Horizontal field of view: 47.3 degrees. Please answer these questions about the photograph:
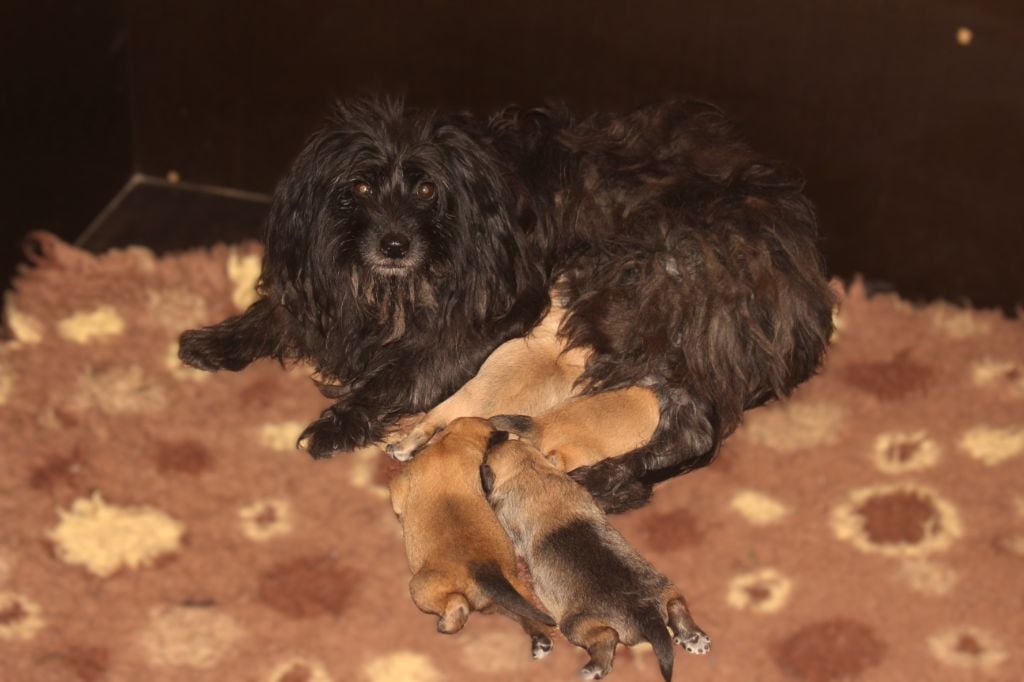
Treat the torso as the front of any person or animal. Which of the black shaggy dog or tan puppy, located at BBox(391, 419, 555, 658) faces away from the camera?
the tan puppy

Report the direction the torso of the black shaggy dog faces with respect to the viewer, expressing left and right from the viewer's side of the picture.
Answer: facing the viewer and to the left of the viewer

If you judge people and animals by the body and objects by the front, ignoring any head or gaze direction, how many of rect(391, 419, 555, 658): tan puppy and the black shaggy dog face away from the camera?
1

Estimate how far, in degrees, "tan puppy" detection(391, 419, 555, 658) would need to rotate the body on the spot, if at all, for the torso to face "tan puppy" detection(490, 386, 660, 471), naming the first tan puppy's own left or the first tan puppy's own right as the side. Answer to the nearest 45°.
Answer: approximately 45° to the first tan puppy's own right

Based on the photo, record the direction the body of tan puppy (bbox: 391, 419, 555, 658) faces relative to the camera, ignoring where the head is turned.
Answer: away from the camera

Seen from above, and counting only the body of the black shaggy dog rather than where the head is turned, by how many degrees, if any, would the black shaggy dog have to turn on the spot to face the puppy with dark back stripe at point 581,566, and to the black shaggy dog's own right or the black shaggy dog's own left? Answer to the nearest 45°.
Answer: approximately 45° to the black shaggy dog's own left

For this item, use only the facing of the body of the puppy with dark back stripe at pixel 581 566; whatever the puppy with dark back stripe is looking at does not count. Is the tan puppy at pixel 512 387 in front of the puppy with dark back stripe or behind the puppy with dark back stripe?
in front

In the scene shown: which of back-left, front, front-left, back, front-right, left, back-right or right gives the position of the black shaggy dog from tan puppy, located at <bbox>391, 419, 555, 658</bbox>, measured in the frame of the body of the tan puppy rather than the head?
front

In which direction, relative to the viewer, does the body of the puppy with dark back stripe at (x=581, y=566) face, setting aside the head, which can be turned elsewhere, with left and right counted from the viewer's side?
facing away from the viewer and to the left of the viewer

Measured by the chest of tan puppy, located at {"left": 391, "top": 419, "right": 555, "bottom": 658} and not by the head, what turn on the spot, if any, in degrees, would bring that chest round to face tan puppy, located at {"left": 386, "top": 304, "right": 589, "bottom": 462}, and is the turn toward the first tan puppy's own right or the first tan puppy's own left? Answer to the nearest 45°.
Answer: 0° — it already faces it

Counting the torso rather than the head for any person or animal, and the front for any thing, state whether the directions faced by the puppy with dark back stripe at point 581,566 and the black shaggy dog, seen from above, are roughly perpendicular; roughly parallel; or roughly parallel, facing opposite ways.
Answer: roughly perpendicular
